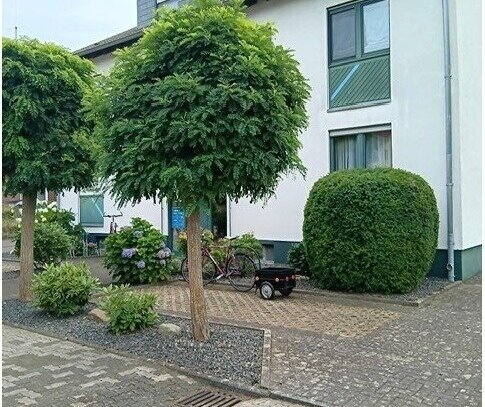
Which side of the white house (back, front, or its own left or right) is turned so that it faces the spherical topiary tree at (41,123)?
front

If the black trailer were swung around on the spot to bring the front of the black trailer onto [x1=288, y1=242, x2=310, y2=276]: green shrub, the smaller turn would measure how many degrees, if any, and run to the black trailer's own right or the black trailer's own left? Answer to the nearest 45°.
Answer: approximately 45° to the black trailer's own right

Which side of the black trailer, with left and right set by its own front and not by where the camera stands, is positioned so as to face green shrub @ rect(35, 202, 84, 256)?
front

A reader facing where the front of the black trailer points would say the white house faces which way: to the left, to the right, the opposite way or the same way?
to the left

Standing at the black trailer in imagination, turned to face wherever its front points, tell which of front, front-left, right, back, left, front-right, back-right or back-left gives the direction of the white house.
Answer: right

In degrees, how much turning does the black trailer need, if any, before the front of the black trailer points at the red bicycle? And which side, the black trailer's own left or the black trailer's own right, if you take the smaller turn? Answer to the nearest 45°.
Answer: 0° — it already faces it

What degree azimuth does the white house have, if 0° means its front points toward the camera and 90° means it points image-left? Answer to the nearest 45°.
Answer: approximately 45°

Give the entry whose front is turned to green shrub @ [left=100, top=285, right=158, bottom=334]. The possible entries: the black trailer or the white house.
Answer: the white house

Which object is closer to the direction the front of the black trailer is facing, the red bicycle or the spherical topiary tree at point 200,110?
the red bicycle

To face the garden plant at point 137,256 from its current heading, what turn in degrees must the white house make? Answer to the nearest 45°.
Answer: approximately 45° to its right

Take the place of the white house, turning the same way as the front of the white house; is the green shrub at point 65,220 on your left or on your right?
on your right

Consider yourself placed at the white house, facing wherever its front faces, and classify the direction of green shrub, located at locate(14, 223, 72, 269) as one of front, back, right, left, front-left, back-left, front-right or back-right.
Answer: front-right

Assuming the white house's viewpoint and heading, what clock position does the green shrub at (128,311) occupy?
The green shrub is roughly at 12 o'clock from the white house.

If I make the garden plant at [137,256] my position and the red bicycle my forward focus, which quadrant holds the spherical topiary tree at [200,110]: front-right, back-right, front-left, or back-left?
front-right

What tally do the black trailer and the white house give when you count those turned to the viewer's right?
0

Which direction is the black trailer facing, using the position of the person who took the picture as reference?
facing away from the viewer and to the left of the viewer
